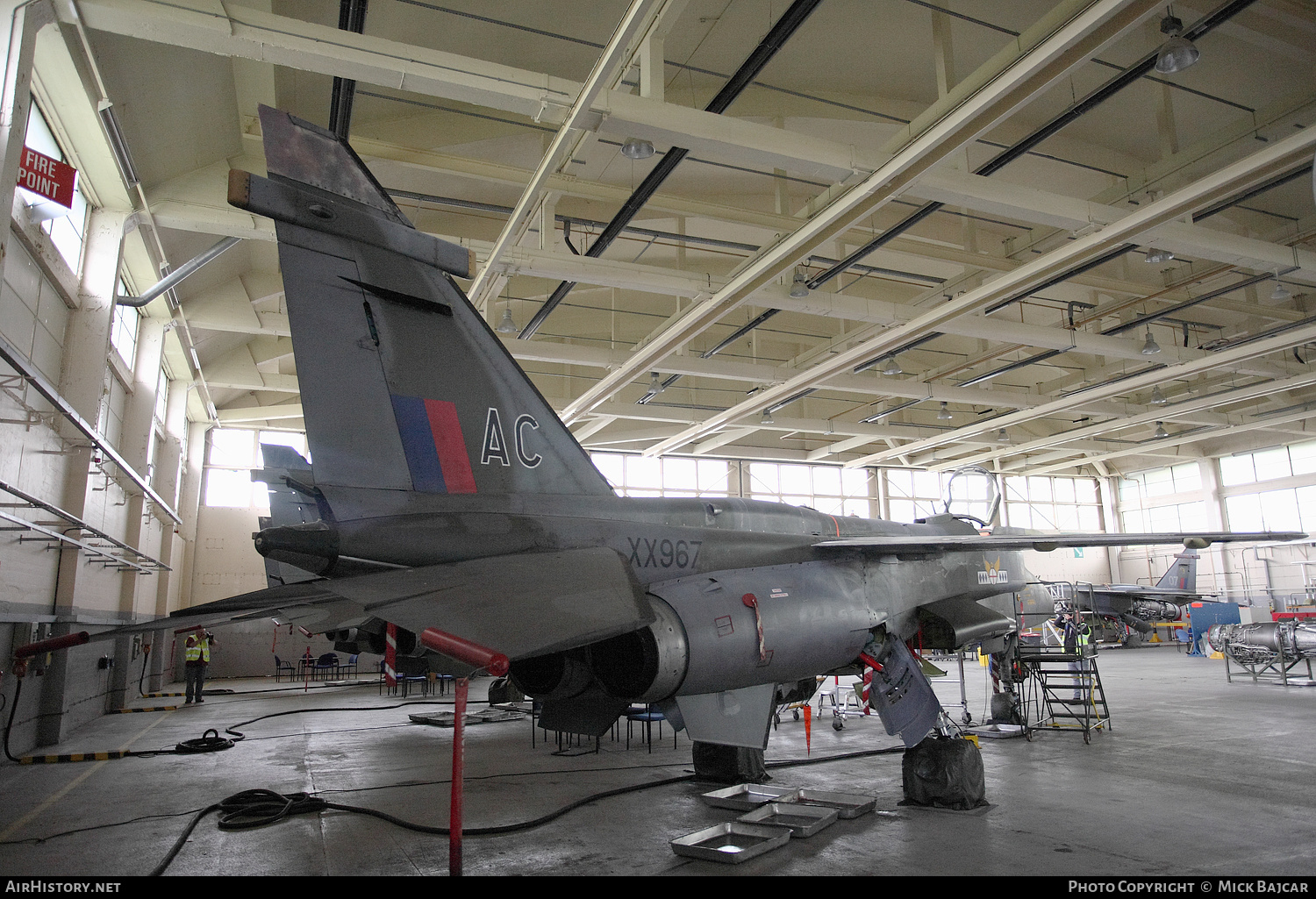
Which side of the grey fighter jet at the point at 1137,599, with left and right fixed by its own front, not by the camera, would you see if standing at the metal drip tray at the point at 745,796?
left

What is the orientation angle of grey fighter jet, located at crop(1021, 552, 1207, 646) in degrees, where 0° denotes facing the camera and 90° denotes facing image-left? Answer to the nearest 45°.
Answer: approximately 90°

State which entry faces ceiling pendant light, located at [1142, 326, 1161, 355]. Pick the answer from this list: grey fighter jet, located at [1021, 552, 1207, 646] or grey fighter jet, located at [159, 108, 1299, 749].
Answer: grey fighter jet, located at [159, 108, 1299, 749]

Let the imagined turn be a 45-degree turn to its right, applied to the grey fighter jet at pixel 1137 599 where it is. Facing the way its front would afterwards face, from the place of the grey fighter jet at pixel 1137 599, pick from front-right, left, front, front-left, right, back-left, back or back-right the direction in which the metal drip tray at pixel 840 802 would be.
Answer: back-left

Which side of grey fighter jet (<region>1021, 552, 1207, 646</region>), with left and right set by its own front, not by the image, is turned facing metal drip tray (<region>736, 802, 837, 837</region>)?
left

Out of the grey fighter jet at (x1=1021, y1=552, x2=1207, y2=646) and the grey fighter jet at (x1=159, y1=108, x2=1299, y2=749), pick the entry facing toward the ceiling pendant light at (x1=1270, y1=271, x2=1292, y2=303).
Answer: the grey fighter jet at (x1=159, y1=108, x2=1299, y2=749)

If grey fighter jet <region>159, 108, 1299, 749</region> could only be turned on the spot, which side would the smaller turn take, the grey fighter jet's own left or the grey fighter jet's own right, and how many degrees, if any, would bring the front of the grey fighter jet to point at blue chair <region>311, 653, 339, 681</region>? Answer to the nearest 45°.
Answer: approximately 90° to the grey fighter jet's own left

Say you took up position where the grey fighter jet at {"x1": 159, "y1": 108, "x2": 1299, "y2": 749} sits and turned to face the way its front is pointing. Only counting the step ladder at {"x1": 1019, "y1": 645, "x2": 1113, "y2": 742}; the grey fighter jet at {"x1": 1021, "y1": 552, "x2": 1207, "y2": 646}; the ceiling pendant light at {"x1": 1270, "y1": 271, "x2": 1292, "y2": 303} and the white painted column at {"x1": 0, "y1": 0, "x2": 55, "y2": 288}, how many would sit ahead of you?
3

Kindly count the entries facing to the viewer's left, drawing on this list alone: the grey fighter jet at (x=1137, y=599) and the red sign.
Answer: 1

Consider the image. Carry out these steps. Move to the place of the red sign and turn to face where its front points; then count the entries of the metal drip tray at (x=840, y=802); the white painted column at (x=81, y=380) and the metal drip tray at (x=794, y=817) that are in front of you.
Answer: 2
